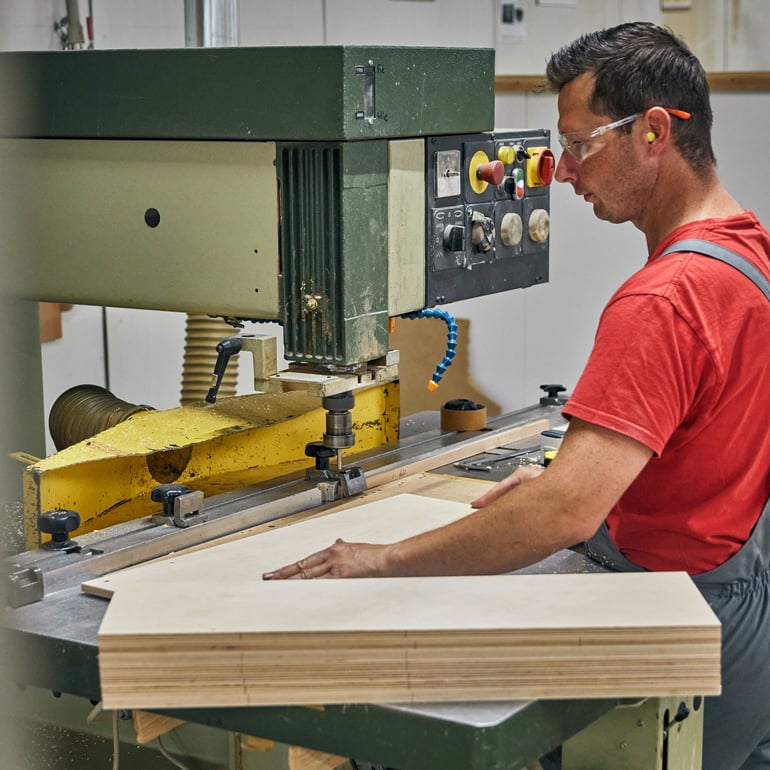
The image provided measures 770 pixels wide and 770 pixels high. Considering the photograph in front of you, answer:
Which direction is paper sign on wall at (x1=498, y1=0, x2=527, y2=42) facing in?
toward the camera

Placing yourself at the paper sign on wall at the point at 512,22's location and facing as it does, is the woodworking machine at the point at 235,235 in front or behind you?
in front

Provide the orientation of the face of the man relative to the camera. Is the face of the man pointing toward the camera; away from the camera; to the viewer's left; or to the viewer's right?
to the viewer's left

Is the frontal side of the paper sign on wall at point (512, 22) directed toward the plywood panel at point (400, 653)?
yes

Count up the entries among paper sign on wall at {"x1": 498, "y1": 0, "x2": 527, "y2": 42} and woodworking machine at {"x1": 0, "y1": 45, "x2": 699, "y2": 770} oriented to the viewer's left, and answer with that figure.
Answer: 0

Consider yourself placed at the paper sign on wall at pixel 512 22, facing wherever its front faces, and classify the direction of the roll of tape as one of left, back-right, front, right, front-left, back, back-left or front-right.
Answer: front

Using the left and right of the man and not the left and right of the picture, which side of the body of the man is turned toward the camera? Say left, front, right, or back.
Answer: left

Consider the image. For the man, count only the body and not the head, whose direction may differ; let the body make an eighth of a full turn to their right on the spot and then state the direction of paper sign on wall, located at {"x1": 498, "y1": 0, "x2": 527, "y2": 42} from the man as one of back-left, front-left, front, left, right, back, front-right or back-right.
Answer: front-right

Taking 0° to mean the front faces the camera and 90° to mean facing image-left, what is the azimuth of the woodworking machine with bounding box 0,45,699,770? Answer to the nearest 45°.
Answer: approximately 315°
